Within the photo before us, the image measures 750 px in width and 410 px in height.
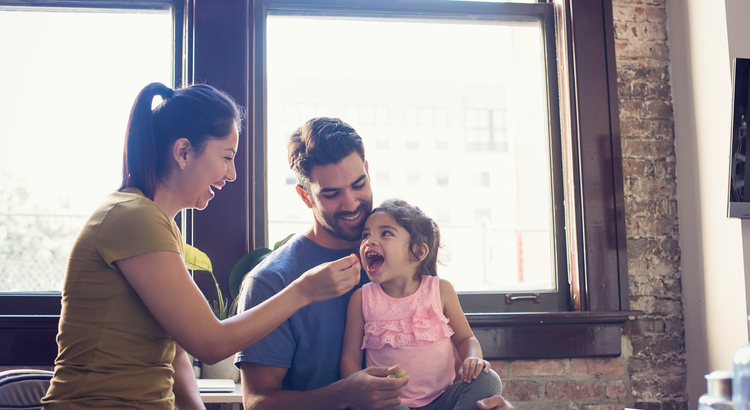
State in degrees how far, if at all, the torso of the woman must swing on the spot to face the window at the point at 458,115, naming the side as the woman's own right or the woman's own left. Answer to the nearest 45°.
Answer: approximately 45° to the woman's own left

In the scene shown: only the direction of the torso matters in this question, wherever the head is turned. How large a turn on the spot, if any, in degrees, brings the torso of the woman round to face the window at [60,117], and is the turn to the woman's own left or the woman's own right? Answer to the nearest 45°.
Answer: approximately 90° to the woman's own left

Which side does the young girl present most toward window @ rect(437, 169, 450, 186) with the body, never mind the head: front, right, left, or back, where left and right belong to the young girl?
back

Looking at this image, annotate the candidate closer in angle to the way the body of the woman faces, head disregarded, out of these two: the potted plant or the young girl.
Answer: the young girl

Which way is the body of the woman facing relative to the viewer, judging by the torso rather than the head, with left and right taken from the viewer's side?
facing to the right of the viewer

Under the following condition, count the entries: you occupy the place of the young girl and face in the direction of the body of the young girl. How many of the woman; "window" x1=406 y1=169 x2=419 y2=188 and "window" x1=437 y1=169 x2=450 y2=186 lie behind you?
2

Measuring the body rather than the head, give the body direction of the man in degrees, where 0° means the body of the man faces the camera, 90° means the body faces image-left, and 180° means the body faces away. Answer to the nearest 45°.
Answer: approximately 315°

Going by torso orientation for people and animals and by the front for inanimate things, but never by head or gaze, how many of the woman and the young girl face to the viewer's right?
1

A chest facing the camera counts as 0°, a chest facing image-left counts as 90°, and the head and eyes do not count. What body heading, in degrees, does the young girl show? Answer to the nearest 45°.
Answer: approximately 0°

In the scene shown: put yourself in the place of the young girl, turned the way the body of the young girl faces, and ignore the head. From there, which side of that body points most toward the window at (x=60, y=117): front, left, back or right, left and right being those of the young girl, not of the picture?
right

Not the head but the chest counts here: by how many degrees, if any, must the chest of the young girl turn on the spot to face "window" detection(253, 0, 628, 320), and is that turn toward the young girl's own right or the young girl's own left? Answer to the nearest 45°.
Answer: approximately 135° to the young girl's own left
